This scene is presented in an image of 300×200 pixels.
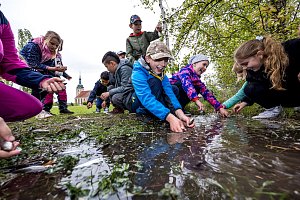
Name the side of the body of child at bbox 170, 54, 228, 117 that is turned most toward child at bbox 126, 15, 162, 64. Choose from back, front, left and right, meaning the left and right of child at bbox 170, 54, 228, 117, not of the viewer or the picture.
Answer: back

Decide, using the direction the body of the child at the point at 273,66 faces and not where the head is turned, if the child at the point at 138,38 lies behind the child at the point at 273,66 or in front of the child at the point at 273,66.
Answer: in front

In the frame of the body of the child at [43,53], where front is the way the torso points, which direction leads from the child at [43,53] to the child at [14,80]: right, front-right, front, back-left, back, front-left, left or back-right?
front-right

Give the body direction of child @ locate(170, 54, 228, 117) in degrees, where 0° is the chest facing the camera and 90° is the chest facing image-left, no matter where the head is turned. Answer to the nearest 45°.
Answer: approximately 315°

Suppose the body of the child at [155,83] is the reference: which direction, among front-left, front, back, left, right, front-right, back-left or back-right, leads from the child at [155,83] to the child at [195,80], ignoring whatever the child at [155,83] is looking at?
left

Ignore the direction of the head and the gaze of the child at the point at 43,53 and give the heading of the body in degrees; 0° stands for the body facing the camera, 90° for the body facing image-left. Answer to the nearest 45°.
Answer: approximately 315°

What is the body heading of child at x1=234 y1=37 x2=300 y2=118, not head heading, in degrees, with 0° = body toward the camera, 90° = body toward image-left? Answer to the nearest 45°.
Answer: approximately 90°
